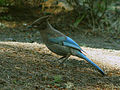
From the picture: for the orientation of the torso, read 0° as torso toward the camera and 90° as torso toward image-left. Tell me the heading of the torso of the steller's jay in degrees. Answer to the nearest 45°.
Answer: approximately 90°
